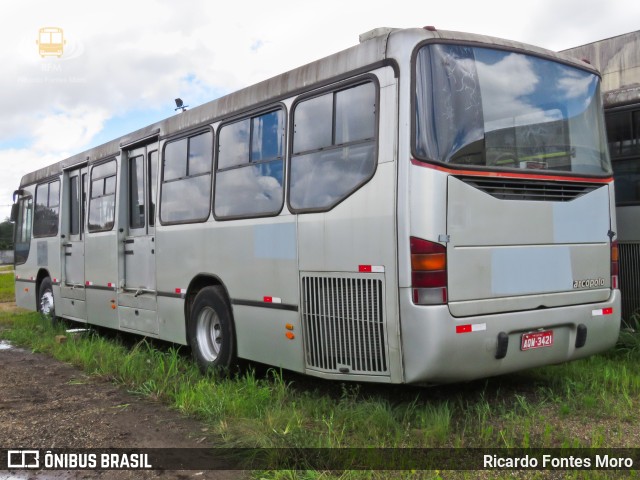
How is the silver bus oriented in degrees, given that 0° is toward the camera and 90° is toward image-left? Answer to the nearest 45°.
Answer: approximately 135°

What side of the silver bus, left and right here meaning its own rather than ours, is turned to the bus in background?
right
